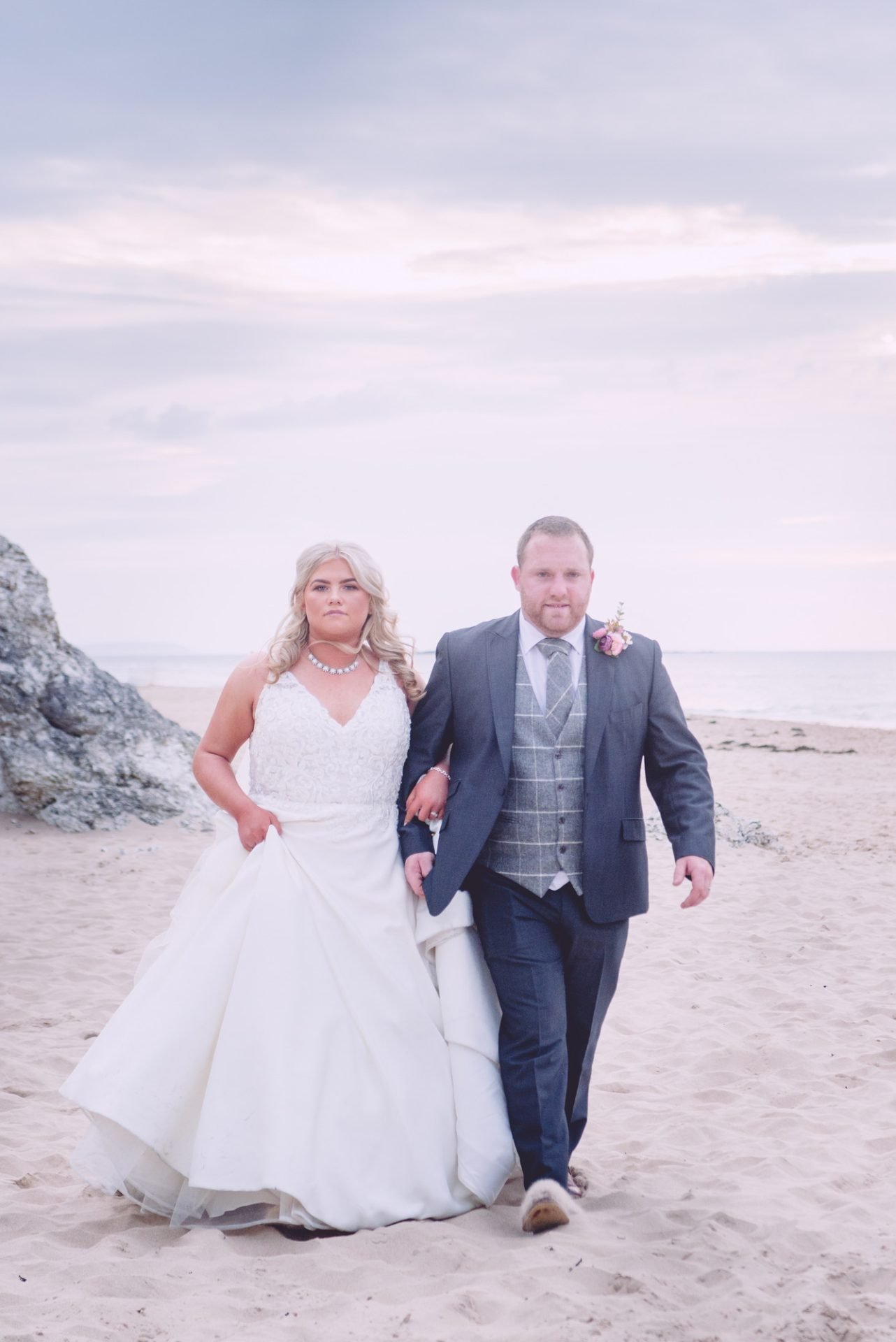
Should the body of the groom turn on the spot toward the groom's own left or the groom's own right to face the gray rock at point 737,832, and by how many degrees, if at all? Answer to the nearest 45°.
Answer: approximately 180°

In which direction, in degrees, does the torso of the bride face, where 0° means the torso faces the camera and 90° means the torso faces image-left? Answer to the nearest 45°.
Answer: approximately 0°

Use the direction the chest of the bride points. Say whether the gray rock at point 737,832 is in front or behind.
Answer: behind

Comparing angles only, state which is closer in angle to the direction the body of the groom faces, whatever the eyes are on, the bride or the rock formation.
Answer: the bride

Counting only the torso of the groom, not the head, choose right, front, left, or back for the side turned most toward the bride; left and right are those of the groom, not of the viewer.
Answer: right

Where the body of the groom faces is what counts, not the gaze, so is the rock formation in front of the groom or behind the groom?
behind

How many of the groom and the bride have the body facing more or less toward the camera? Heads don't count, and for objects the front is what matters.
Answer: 2

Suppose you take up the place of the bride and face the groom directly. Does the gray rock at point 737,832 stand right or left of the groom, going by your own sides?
left
